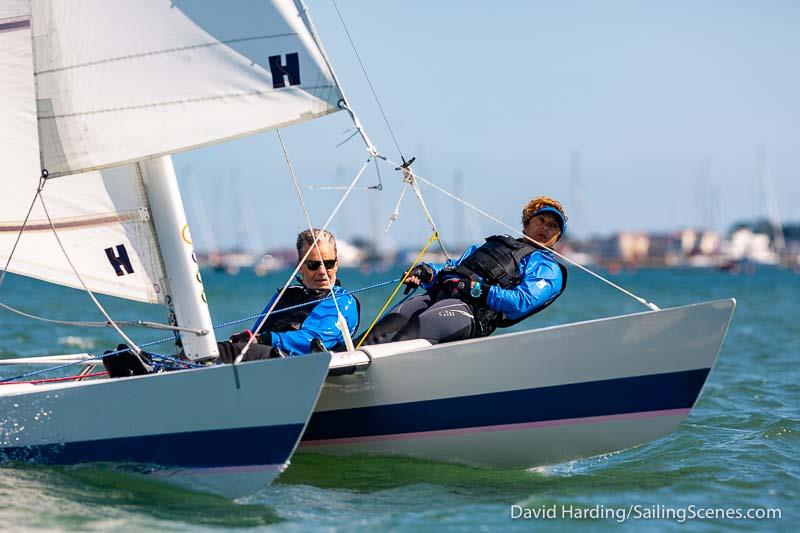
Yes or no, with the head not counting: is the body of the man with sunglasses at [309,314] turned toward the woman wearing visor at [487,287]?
no

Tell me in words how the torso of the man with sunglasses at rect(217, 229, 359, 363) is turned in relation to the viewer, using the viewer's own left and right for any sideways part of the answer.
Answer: facing the viewer and to the left of the viewer
